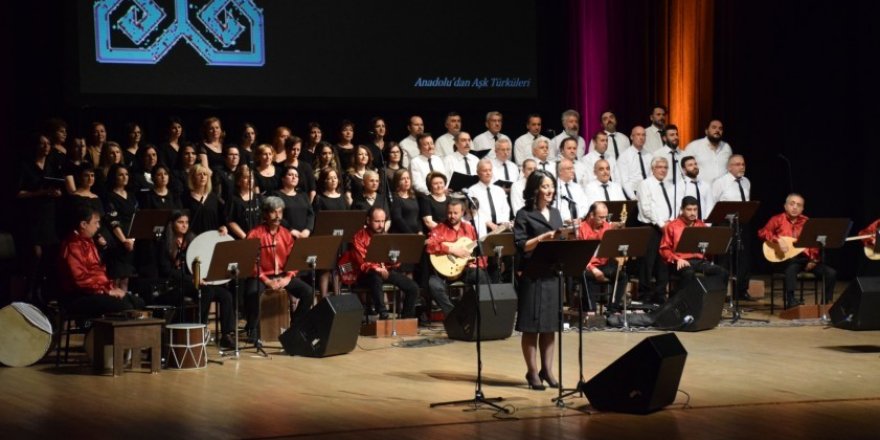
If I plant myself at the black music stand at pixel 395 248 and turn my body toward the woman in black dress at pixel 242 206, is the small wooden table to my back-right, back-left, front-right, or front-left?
front-left

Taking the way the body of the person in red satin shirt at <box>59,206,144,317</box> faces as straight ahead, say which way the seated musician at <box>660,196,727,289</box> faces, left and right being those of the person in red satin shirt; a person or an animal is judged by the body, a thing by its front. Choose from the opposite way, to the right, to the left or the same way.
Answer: to the right

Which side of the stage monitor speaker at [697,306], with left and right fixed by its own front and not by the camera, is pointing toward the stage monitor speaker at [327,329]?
left

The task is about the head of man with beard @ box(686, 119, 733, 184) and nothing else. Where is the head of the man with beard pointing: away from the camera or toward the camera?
toward the camera

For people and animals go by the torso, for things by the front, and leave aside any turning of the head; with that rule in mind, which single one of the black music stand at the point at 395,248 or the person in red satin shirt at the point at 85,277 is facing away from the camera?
the black music stand

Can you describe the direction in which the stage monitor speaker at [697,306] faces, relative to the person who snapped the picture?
facing away from the viewer and to the left of the viewer

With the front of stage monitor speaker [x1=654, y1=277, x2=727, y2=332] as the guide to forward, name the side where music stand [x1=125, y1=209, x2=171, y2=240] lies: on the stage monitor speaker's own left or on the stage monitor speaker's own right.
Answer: on the stage monitor speaker's own left

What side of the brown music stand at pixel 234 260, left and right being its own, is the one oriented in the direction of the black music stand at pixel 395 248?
right

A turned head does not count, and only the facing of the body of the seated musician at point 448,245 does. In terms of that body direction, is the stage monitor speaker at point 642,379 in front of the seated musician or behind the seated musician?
in front

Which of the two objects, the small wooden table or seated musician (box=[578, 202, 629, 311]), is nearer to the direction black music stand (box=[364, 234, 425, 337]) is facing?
the seated musician

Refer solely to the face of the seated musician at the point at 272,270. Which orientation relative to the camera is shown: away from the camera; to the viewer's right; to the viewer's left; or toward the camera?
toward the camera

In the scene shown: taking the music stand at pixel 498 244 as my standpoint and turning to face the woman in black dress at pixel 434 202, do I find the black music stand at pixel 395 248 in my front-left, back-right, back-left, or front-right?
front-left

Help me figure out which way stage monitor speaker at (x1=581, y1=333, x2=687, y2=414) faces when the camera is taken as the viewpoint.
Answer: facing away from the viewer and to the left of the viewer

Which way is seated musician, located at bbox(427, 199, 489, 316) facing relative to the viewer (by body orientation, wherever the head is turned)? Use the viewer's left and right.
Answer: facing the viewer
